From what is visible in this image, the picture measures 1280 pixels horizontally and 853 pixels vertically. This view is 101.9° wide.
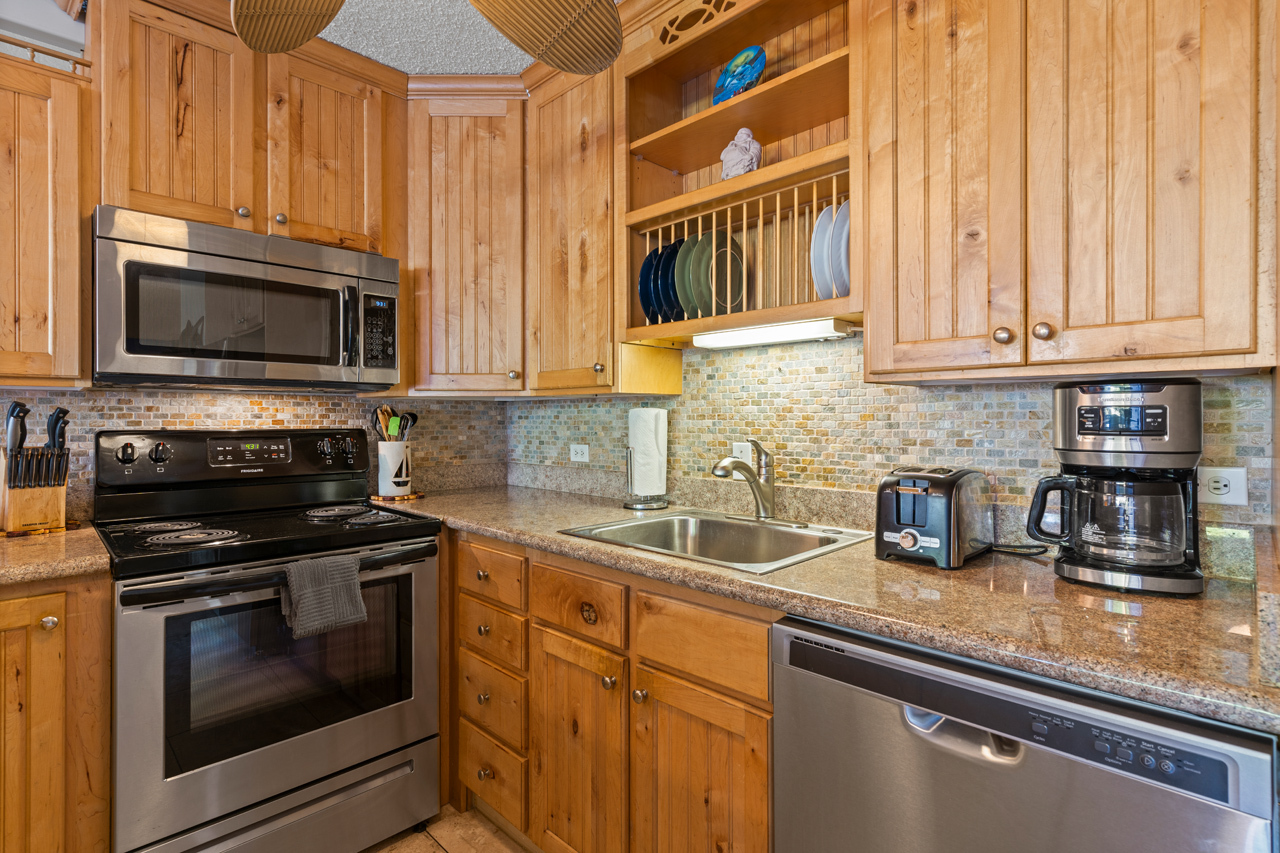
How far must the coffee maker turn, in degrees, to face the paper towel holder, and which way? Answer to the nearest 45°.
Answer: approximately 90° to its right

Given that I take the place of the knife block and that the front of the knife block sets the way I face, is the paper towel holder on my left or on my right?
on my left

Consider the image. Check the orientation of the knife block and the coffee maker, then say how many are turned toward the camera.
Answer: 2

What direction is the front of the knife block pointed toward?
toward the camera

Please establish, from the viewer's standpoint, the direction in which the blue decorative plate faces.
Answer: facing the viewer and to the left of the viewer

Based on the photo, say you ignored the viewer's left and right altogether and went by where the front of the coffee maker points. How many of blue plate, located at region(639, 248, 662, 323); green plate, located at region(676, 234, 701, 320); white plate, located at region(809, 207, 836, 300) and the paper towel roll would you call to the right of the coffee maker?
4

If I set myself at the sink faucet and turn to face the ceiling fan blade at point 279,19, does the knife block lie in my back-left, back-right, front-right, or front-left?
front-right

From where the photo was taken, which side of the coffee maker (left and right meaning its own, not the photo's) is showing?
front
